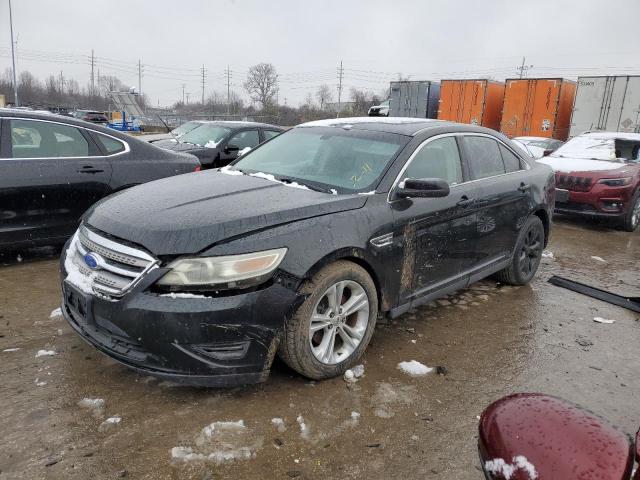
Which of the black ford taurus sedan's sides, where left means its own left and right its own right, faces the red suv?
back

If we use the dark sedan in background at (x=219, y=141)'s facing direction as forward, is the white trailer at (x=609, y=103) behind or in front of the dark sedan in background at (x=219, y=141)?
behind

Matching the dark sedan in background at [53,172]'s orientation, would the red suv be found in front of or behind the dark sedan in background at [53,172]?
behind

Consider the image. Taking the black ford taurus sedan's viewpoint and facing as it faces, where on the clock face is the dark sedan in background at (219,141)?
The dark sedan in background is roughly at 4 o'clock from the black ford taurus sedan.

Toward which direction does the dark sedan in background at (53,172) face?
to the viewer's left
